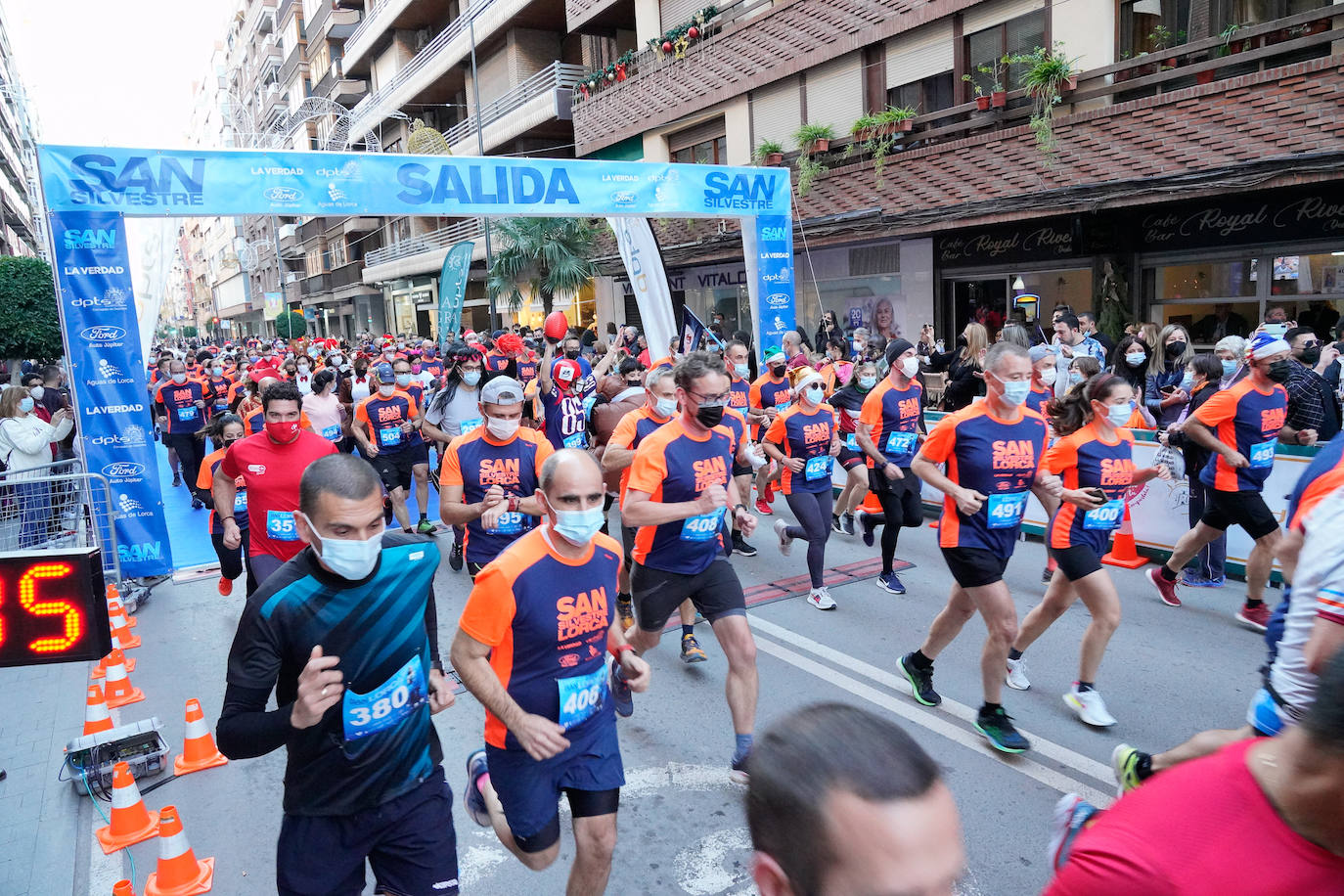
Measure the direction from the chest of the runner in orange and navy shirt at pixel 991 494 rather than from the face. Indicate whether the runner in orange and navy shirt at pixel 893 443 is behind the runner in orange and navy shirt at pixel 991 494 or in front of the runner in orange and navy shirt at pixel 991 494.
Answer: behind

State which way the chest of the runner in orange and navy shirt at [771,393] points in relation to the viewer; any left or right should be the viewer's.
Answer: facing the viewer and to the right of the viewer

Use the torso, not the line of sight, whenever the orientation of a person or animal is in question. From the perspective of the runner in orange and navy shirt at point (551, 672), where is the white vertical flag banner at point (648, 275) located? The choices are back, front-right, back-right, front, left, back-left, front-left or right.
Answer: back-left

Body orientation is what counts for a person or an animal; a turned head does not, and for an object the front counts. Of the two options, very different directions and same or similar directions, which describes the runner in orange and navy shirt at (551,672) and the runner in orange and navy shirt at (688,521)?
same or similar directions

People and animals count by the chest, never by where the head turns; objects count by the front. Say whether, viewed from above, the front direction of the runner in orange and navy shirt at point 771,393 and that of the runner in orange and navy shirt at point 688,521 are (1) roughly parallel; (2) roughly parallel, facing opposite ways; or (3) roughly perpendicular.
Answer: roughly parallel

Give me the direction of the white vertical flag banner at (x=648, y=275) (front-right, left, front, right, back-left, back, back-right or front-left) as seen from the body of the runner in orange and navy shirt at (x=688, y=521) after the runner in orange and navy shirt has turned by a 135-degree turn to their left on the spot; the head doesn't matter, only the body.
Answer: front

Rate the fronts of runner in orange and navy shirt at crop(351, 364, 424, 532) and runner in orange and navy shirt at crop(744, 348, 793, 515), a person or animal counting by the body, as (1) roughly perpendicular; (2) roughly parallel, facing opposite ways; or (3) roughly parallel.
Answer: roughly parallel

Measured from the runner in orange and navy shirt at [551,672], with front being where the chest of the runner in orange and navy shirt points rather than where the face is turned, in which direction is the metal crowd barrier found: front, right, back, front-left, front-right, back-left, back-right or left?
back

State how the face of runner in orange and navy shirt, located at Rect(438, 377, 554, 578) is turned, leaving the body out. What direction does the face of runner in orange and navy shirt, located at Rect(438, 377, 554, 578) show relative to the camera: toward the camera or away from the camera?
toward the camera

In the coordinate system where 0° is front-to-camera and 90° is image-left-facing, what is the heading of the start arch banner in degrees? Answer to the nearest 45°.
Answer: approximately 0°

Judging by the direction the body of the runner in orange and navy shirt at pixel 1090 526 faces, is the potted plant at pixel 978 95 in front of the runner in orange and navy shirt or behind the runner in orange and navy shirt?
behind

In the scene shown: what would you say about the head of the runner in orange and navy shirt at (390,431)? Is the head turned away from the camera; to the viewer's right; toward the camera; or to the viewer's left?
toward the camera

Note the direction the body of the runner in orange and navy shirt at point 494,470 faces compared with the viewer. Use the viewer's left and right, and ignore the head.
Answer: facing the viewer

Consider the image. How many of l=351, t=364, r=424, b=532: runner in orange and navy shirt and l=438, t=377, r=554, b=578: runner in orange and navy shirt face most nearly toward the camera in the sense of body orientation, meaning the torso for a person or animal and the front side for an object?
2

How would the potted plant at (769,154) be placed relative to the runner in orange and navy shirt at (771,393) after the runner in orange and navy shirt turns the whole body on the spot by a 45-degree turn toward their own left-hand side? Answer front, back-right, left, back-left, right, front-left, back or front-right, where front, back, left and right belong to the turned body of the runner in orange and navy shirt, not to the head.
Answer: left
